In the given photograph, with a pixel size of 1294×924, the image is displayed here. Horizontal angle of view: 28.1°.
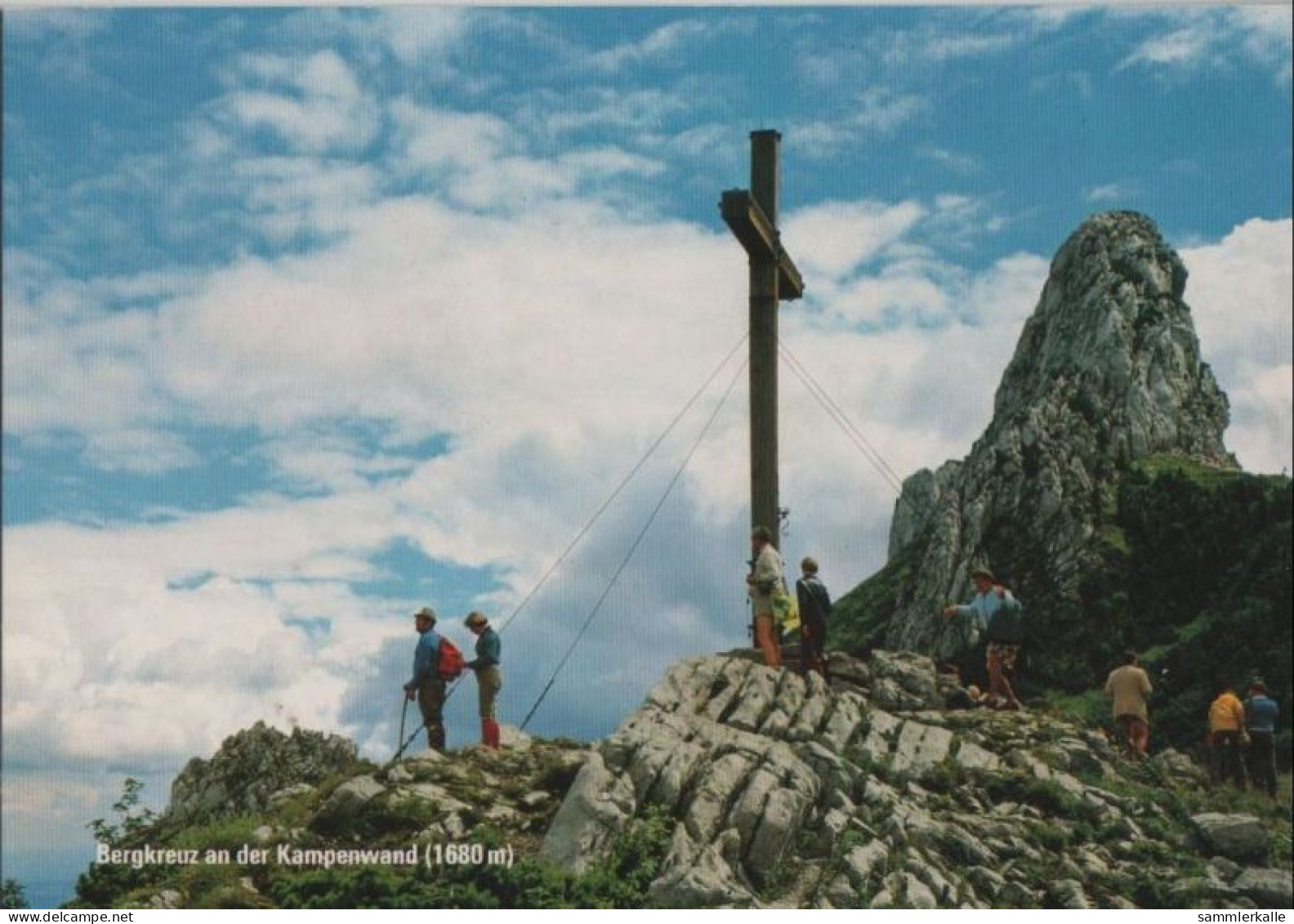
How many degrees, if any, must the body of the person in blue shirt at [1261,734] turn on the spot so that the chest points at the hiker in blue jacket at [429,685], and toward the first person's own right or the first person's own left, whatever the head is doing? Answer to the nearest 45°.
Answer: approximately 135° to the first person's own left

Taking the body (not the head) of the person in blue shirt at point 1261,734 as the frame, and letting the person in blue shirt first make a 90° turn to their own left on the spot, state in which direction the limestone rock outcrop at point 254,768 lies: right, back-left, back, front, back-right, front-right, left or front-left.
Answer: front-left

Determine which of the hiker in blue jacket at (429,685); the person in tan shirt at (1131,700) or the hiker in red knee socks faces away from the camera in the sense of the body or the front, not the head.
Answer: the person in tan shirt

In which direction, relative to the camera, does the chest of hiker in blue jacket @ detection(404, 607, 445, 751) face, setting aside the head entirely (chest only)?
to the viewer's left

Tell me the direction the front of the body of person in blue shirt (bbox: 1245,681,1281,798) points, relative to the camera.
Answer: away from the camera

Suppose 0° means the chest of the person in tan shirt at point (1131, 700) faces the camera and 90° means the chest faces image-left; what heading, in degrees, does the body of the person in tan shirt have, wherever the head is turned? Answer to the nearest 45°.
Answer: approximately 180°

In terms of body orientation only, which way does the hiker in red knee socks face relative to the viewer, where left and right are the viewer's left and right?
facing to the left of the viewer
